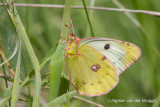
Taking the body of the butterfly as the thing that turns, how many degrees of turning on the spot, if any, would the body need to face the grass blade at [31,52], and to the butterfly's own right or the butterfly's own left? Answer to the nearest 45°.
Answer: approximately 45° to the butterfly's own left

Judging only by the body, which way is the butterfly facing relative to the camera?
to the viewer's left
